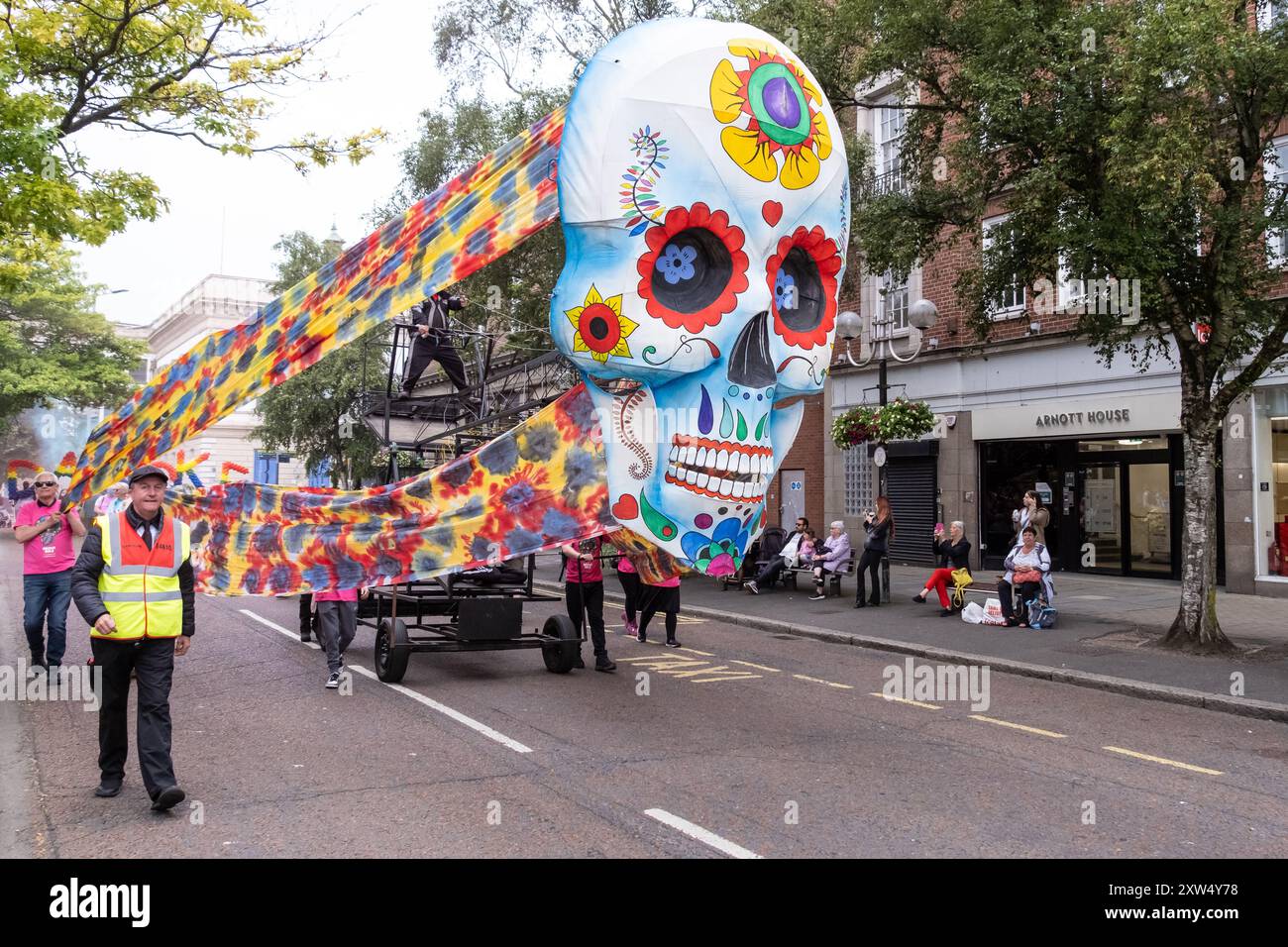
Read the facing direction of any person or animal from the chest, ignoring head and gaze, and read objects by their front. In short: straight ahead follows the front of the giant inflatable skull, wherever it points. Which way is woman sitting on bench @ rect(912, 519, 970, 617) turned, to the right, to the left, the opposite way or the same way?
to the right

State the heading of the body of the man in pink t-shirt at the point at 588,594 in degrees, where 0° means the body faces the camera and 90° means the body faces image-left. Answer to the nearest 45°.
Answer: approximately 0°

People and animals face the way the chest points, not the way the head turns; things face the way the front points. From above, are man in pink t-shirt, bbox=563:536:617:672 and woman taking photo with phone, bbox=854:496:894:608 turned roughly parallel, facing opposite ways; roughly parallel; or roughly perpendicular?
roughly perpendicular

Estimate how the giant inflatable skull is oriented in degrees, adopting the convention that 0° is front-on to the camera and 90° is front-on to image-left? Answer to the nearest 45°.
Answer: approximately 315°

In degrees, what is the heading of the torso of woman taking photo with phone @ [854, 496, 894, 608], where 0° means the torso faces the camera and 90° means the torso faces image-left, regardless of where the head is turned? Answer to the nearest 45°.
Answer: approximately 90°
